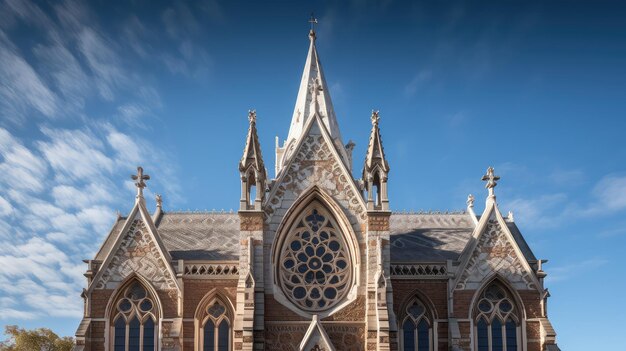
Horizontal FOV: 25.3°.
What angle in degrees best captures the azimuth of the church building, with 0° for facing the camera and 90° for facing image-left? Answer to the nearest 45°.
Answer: approximately 0°
